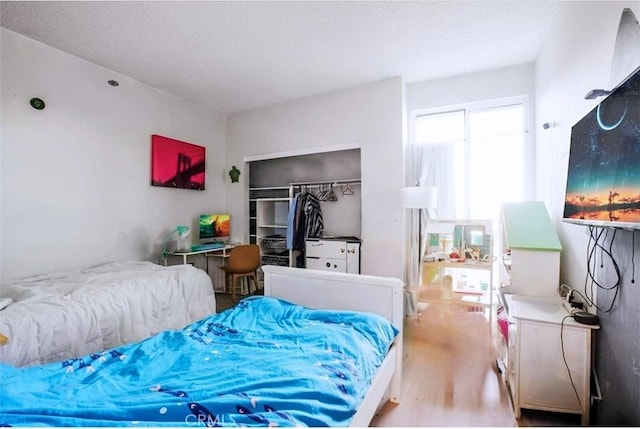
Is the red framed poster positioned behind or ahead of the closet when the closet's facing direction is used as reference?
ahead

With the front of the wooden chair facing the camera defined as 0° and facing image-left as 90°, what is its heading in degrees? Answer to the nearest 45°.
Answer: approximately 135°

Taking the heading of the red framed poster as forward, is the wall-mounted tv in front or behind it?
in front

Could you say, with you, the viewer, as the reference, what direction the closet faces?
facing the viewer and to the left of the viewer

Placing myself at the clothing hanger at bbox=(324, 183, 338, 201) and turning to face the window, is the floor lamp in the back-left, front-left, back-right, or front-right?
front-right

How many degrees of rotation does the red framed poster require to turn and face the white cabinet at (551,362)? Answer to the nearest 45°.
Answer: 0° — it already faces it

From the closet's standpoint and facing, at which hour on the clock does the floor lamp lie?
The floor lamp is roughly at 9 o'clock from the closet.

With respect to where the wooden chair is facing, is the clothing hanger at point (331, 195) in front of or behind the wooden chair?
behind

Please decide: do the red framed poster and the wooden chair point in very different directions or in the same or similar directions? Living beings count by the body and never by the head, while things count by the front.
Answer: very different directions

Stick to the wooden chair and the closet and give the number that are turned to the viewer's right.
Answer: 0

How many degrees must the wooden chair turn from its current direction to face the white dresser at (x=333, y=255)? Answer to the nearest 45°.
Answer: approximately 135° to its right

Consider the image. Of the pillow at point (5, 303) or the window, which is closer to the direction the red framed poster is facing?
the window

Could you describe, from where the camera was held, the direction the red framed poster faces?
facing the viewer and to the right of the viewer
